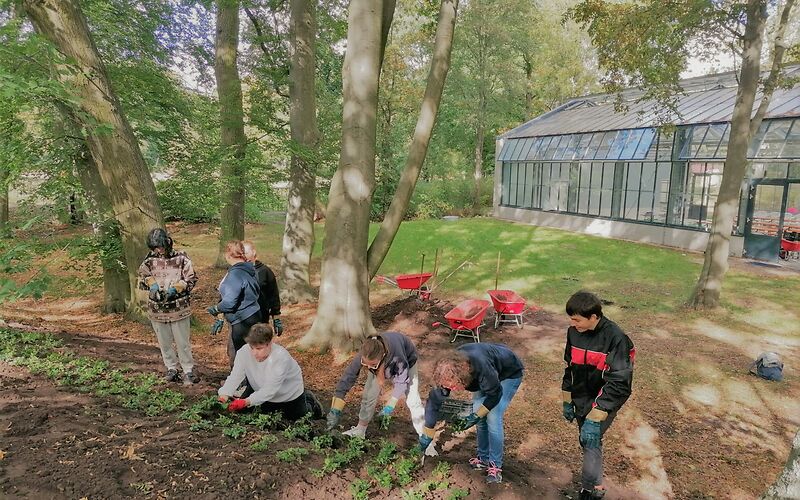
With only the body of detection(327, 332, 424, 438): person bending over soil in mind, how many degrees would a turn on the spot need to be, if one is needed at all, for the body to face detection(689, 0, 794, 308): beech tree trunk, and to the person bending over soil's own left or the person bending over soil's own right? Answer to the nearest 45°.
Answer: approximately 180°

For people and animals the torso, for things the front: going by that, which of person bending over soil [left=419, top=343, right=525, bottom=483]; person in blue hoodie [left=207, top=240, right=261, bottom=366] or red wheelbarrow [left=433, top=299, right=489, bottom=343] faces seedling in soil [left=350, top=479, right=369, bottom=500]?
the person bending over soil

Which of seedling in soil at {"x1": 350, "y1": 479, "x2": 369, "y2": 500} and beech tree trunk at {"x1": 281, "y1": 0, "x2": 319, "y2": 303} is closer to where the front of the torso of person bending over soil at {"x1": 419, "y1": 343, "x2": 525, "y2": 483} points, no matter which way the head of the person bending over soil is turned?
the seedling in soil

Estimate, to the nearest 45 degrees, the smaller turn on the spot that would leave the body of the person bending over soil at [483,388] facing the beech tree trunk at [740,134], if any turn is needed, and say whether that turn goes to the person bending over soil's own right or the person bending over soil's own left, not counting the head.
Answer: approximately 180°

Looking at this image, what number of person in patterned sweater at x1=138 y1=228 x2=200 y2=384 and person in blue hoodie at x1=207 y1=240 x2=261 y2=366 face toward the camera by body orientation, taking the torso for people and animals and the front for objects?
1

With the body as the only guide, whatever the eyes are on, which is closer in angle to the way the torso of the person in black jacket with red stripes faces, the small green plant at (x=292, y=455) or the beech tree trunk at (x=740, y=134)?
the small green plant

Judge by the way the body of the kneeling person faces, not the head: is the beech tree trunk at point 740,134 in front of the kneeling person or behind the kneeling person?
behind

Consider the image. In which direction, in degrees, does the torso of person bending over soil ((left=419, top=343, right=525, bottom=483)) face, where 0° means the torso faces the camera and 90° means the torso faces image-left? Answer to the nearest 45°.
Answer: approximately 45°

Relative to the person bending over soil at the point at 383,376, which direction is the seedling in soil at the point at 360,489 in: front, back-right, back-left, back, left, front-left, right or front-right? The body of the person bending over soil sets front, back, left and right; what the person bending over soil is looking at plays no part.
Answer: front-left

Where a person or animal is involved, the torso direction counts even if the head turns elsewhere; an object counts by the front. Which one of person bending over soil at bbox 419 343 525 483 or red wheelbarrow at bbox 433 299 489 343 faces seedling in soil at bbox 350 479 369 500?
the person bending over soil
